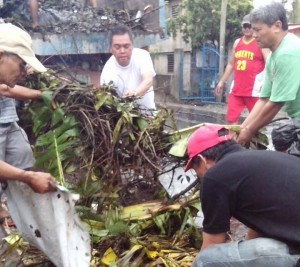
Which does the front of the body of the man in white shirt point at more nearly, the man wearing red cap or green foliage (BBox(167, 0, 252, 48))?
the man wearing red cap

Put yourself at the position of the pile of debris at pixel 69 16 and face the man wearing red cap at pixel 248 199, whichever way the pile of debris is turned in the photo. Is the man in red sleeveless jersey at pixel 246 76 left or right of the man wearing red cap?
left

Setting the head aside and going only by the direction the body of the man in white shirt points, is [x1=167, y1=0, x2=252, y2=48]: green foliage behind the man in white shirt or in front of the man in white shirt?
behind

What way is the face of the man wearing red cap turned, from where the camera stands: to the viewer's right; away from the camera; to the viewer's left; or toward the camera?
to the viewer's left

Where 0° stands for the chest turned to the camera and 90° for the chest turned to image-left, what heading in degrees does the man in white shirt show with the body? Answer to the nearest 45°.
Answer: approximately 0°

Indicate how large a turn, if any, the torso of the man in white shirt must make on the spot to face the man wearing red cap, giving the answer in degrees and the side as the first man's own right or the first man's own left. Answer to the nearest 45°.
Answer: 0° — they already face them

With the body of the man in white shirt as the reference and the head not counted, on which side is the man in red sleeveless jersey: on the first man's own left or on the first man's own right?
on the first man's own left
